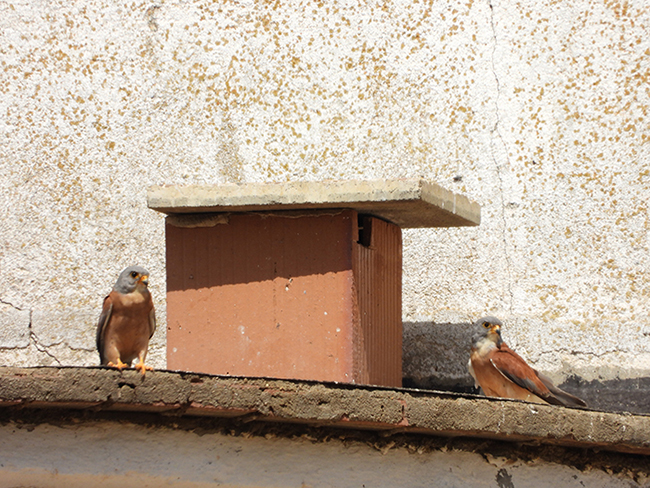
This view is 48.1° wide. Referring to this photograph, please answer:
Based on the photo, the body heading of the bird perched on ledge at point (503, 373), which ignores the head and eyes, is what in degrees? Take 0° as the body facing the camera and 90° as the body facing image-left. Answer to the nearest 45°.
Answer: approximately 45°

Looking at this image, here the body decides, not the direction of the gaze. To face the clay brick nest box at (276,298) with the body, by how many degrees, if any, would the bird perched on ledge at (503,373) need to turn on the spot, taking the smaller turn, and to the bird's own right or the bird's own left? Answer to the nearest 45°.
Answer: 0° — it already faces it

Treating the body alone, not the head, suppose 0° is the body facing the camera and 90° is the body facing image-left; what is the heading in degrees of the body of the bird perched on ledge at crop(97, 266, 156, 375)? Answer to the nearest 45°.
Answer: approximately 315°

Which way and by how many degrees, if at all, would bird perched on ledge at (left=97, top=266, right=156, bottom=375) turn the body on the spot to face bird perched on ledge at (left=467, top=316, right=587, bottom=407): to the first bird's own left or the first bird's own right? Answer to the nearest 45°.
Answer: approximately 45° to the first bird's own left

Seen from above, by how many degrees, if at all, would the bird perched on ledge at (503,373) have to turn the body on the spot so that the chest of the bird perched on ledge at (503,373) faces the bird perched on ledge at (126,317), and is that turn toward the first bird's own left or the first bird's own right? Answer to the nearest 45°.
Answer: approximately 45° to the first bird's own right
